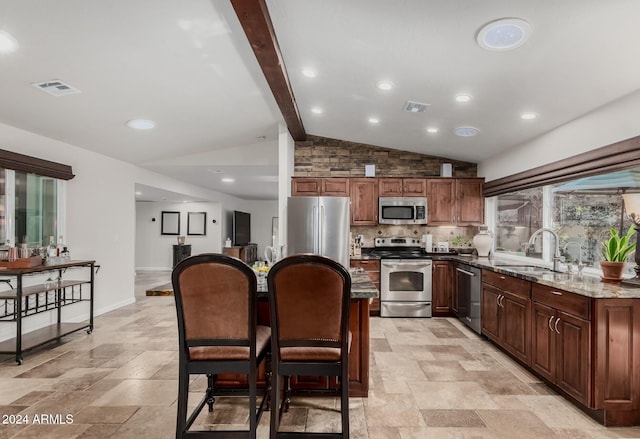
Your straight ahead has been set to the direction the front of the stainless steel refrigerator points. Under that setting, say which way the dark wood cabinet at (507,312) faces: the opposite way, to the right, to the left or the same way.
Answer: to the right

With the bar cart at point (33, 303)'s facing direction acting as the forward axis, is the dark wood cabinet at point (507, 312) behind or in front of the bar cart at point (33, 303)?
in front

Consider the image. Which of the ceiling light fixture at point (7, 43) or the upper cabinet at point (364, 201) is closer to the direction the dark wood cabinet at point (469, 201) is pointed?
the ceiling light fixture

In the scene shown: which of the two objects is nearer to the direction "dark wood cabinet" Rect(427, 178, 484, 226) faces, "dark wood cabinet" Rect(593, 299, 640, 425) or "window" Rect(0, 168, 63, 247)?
the dark wood cabinet

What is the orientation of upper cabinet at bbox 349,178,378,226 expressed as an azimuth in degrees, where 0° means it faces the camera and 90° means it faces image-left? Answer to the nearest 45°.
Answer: approximately 0°

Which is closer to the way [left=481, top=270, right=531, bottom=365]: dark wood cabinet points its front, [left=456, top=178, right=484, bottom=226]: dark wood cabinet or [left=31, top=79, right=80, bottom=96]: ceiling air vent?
the ceiling air vent

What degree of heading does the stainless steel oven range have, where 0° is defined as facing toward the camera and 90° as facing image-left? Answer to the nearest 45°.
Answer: approximately 0°

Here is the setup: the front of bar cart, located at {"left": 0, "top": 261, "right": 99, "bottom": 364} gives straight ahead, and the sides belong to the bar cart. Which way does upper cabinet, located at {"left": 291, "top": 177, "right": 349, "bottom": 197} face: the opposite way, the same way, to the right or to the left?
to the right

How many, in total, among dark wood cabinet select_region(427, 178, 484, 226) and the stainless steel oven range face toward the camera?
2

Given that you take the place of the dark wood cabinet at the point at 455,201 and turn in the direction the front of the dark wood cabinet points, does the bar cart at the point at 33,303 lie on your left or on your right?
on your right

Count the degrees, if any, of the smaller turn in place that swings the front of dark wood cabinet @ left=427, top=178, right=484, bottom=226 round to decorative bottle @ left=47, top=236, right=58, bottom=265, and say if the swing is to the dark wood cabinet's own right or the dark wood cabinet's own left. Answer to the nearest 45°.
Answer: approximately 45° to the dark wood cabinet's own right

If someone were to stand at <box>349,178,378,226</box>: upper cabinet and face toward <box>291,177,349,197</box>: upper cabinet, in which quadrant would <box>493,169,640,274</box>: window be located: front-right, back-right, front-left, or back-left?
back-left

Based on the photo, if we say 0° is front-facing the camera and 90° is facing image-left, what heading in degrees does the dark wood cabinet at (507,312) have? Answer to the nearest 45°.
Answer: approximately 45°

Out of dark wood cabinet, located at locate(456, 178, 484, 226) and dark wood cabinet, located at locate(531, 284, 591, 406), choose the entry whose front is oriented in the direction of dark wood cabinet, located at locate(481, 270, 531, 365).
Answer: dark wood cabinet, located at locate(456, 178, 484, 226)

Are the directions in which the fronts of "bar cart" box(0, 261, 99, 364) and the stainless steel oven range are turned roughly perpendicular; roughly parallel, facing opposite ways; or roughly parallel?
roughly perpendicular
